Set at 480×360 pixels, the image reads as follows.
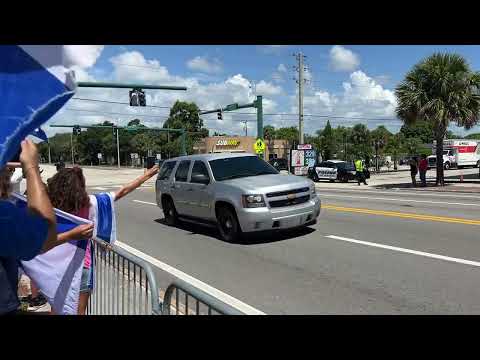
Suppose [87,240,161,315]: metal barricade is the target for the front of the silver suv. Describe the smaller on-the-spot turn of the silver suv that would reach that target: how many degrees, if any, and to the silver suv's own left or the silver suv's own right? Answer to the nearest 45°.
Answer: approximately 45° to the silver suv's own right

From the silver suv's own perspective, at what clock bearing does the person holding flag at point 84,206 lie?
The person holding flag is roughly at 2 o'clock from the silver suv.

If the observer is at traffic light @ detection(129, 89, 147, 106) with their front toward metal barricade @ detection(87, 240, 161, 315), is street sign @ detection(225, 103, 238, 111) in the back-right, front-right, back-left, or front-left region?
back-left

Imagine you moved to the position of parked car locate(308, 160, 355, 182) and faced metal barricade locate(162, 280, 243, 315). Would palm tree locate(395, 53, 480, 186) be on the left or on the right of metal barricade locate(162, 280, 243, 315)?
left

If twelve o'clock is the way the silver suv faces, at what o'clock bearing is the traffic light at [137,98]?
The traffic light is roughly at 7 o'clock from the silver suv.

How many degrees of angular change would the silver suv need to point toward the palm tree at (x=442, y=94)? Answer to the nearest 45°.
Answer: approximately 90° to its left

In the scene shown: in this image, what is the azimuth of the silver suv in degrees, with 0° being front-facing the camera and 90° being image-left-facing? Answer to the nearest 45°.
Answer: approximately 315°

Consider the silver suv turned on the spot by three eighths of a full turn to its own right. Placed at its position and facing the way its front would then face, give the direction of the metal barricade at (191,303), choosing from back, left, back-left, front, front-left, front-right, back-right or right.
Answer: left

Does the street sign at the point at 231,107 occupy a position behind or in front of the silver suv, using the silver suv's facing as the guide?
behind

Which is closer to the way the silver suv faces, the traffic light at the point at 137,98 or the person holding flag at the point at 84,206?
the person holding flag
